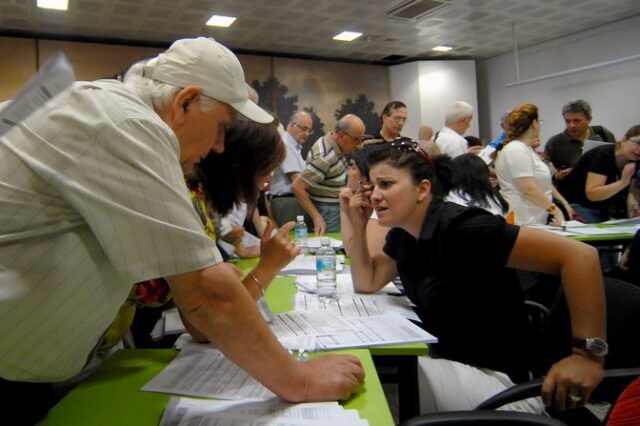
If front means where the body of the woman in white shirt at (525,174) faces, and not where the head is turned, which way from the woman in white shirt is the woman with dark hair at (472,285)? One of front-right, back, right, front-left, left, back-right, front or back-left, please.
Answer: right

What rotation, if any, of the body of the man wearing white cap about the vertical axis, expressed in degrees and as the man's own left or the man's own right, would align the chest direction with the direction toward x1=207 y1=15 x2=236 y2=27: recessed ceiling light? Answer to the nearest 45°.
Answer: approximately 90° to the man's own left

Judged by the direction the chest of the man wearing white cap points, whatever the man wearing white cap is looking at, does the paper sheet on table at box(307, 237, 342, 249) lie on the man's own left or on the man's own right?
on the man's own left

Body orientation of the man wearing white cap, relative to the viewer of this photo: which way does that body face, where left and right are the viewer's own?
facing to the right of the viewer

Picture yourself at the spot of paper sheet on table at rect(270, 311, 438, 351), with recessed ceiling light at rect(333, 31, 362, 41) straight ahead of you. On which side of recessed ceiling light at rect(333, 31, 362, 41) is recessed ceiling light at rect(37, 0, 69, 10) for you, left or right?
left

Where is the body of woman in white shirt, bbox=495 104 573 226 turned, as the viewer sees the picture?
to the viewer's right

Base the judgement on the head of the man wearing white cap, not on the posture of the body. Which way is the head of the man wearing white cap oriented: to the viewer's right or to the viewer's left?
to the viewer's right
